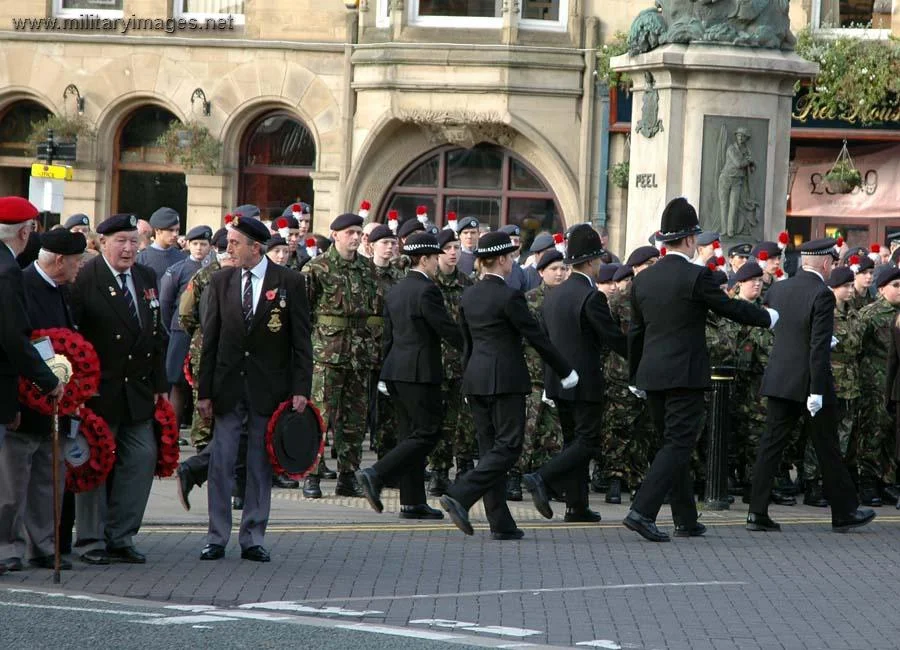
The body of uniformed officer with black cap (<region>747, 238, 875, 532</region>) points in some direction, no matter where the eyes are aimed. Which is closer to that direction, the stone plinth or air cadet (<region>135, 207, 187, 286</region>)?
the stone plinth

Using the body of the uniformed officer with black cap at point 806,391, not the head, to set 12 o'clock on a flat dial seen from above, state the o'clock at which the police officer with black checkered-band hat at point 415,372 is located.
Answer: the police officer with black checkered-band hat at point 415,372 is roughly at 7 o'clock from the uniformed officer with black cap at point 806,391.

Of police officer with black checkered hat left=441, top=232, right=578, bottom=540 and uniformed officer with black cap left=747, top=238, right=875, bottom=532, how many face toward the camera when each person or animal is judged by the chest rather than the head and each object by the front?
0

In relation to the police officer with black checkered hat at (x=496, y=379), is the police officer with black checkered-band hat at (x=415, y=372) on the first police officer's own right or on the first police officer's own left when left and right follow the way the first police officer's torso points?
on the first police officer's own left

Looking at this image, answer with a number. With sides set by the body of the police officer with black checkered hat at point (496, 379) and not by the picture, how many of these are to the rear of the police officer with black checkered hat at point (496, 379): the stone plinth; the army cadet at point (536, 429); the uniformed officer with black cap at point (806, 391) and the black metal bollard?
0

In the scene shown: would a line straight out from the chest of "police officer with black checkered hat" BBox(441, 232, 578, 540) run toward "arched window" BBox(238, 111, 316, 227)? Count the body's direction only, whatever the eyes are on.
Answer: no

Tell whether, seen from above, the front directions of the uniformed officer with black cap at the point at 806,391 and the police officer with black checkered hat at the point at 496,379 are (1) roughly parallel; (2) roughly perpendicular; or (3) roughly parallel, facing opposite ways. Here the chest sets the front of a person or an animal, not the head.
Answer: roughly parallel

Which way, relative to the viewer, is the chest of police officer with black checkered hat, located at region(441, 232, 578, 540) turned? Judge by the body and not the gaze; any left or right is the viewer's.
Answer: facing away from the viewer and to the right of the viewer

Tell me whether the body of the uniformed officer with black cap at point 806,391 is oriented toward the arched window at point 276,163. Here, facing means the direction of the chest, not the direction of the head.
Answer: no

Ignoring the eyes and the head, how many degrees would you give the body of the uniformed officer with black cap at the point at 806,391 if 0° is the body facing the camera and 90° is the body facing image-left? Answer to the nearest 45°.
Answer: approximately 225°

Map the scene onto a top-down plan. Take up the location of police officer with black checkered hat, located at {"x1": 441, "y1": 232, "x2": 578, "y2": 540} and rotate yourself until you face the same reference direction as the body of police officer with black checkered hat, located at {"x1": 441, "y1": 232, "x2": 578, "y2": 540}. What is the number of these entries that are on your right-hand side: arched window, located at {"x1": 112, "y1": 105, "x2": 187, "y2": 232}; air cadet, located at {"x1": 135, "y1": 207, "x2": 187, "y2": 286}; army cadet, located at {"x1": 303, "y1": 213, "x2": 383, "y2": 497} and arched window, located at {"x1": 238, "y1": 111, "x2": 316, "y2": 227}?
0
